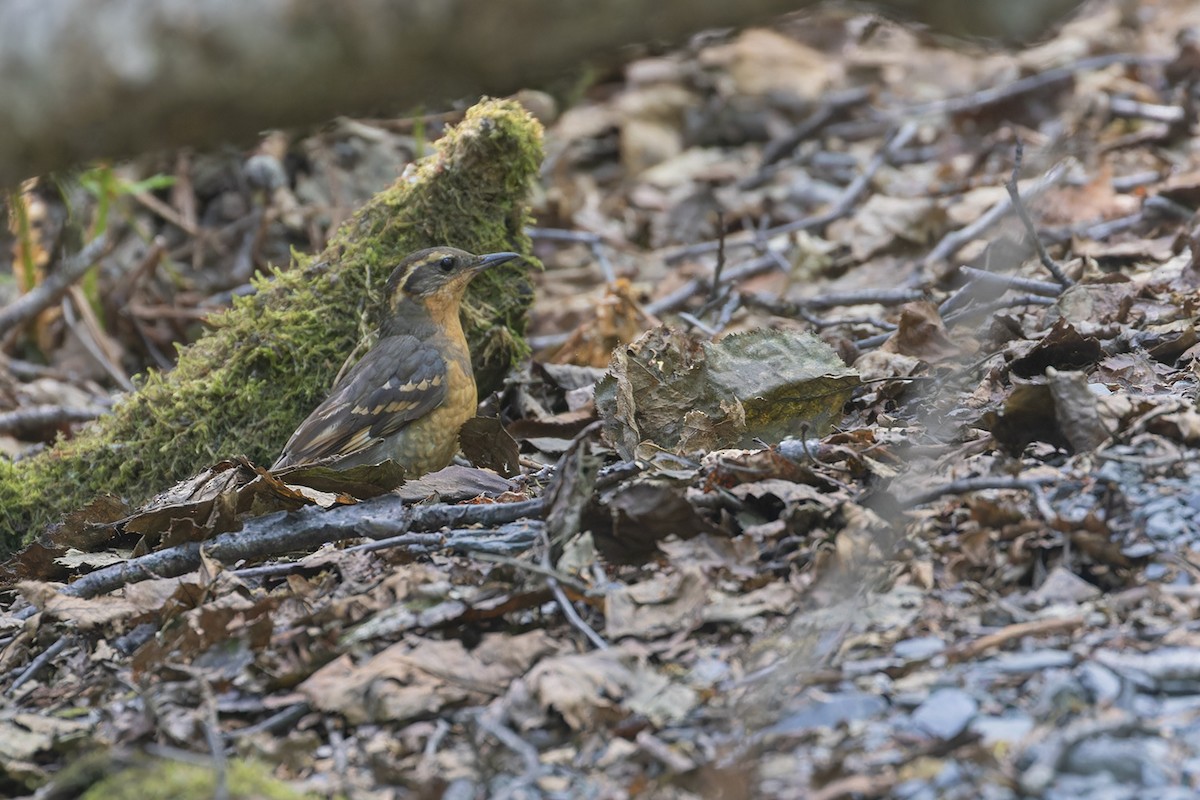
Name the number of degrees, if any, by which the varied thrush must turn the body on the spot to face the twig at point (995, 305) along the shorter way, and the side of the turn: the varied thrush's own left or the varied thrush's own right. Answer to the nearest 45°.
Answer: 0° — it already faces it

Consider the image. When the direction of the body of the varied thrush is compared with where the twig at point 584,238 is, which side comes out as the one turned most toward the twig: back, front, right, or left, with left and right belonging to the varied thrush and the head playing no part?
left

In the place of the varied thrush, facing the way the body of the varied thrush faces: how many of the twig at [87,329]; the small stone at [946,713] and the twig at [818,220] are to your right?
1

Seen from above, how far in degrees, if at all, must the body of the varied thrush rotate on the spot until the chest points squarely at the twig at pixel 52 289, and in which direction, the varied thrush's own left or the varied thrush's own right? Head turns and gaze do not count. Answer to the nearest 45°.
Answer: approximately 135° to the varied thrush's own left

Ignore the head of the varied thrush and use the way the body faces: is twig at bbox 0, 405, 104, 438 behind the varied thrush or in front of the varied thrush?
behind

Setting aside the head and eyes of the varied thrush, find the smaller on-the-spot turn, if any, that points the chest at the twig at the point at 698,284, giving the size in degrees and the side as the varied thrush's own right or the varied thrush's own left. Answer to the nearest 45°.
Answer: approximately 45° to the varied thrush's own left

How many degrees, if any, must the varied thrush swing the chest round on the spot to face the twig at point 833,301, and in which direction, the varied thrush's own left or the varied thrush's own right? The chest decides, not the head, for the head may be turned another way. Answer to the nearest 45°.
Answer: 0° — it already faces it

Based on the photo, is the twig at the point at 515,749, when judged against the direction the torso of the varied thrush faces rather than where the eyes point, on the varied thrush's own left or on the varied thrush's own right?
on the varied thrush's own right

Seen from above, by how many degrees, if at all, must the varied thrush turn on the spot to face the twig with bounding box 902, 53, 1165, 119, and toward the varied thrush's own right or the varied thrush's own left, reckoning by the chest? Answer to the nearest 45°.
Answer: approximately 45° to the varied thrush's own left

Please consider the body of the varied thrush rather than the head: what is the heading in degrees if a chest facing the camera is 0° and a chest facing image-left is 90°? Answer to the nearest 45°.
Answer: approximately 270°
